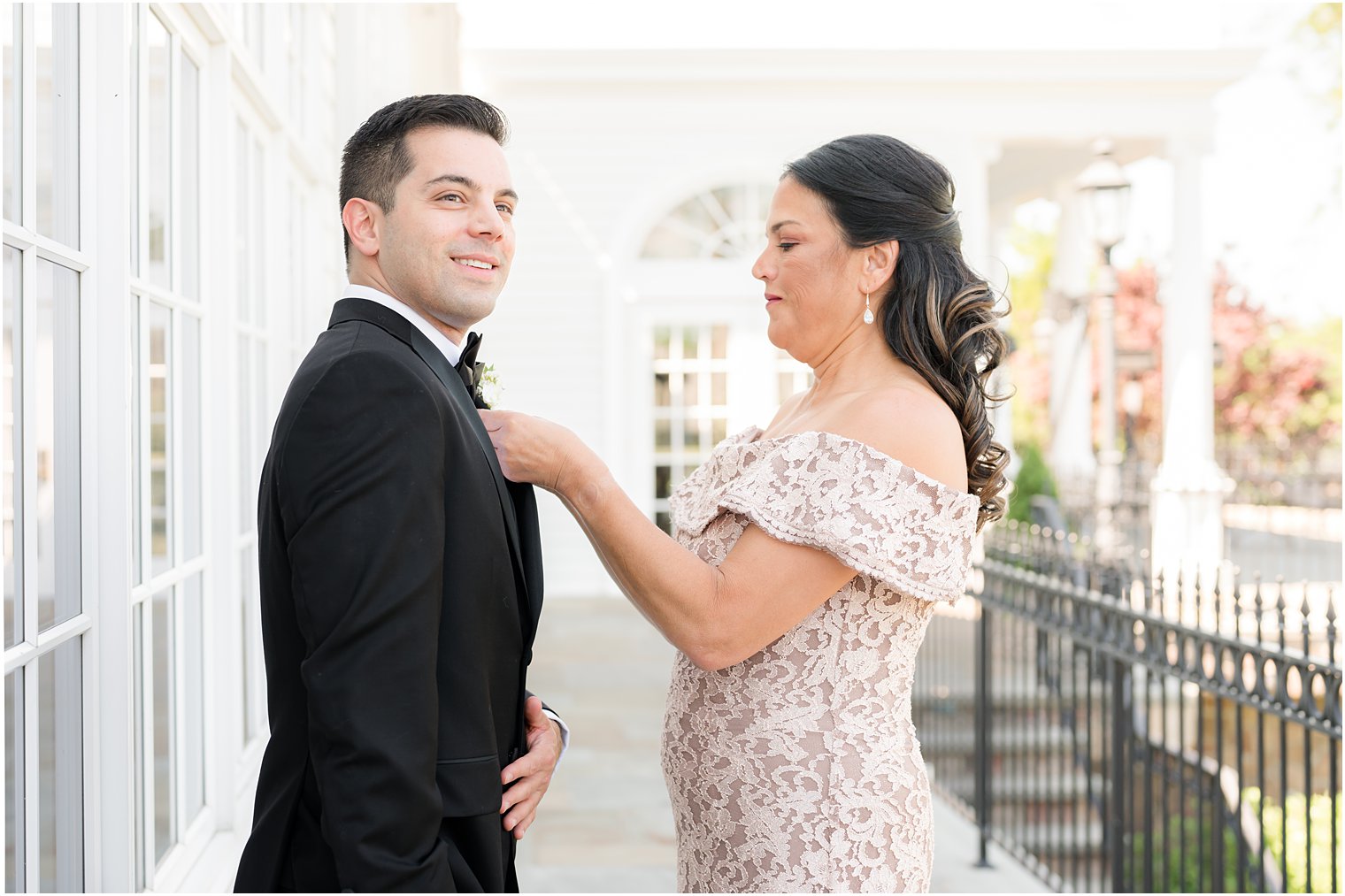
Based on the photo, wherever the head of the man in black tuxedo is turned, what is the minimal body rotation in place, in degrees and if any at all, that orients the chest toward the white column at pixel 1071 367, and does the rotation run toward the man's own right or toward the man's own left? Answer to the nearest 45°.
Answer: approximately 45° to the man's own left

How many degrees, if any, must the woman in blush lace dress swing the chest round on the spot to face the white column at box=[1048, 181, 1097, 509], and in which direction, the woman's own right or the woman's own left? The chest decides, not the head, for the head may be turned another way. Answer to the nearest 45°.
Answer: approximately 90° to the woman's own right

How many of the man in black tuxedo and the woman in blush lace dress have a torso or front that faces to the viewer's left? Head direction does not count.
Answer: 1

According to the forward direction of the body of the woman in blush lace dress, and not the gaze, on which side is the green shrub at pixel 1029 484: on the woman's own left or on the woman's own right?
on the woman's own right

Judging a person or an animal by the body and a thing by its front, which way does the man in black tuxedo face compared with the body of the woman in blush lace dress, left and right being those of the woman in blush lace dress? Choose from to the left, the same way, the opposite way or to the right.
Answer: the opposite way

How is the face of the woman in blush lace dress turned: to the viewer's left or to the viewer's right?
to the viewer's left

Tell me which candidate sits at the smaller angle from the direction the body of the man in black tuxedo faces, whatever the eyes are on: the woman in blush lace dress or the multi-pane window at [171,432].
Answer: the woman in blush lace dress

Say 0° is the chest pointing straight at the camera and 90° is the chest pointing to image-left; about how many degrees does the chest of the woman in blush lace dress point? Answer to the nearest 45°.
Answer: approximately 90°

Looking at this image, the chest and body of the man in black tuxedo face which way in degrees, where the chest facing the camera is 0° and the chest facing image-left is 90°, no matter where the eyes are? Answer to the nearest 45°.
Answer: approximately 270°

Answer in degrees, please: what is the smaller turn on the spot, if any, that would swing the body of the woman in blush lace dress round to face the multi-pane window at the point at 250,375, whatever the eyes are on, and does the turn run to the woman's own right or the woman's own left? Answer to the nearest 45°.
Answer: approximately 45° to the woman's own right
